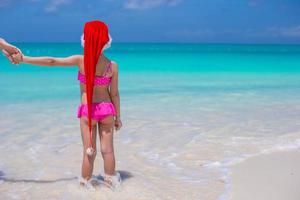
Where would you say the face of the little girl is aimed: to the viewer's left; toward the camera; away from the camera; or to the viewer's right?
away from the camera

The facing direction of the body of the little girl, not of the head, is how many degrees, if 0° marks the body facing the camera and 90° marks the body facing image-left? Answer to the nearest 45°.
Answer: approximately 180°
